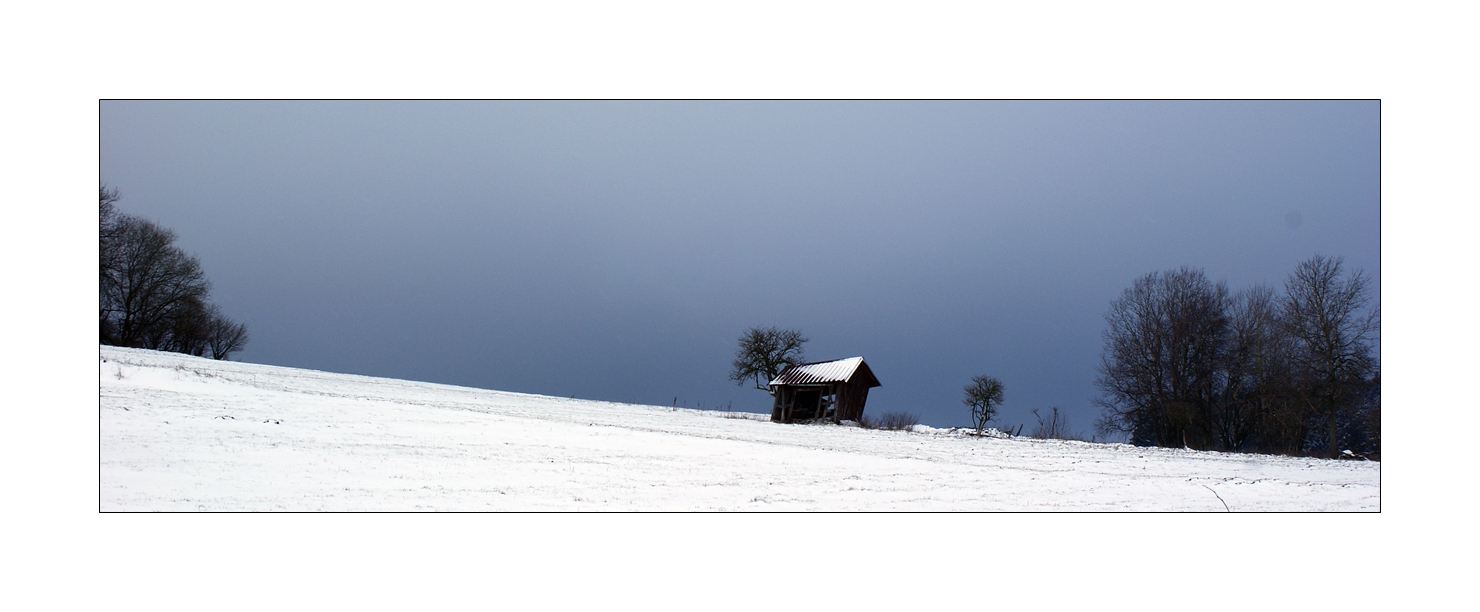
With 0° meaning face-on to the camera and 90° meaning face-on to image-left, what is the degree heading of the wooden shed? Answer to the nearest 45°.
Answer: approximately 45°

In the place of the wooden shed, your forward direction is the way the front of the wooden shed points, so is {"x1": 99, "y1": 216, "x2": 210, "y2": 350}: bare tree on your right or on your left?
on your right

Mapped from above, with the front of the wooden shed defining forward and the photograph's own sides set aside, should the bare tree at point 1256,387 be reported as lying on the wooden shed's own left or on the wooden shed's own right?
on the wooden shed's own left
